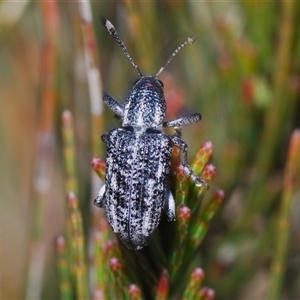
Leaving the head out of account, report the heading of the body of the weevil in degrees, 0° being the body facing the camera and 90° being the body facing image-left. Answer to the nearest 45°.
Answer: approximately 180°
